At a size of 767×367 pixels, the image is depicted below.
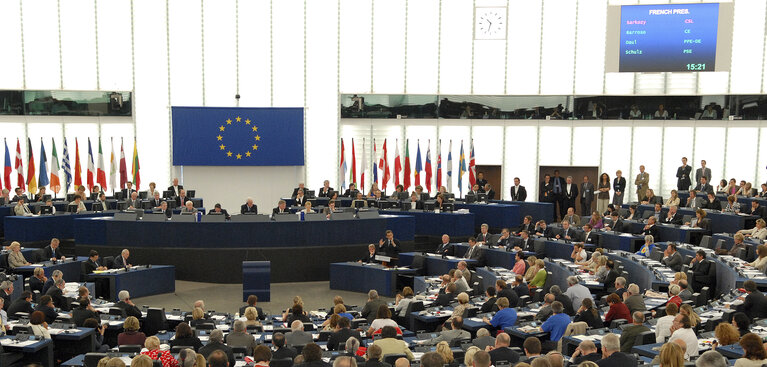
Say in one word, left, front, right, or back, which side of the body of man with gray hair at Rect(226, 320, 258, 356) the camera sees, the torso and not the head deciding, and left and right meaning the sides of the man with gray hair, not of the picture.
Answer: back

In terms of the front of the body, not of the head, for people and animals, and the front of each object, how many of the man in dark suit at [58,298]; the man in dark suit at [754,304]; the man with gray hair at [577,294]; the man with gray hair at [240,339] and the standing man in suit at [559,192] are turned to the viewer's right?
1

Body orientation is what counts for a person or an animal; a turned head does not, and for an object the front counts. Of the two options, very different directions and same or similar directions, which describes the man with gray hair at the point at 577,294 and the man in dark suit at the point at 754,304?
same or similar directions

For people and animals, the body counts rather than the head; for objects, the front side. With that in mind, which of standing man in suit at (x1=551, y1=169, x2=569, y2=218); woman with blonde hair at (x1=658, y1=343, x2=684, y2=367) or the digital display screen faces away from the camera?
the woman with blonde hair

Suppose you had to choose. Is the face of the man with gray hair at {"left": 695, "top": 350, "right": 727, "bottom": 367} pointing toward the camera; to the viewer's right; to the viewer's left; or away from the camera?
away from the camera

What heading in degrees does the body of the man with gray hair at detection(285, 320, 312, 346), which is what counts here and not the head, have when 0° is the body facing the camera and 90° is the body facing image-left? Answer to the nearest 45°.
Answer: approximately 180°

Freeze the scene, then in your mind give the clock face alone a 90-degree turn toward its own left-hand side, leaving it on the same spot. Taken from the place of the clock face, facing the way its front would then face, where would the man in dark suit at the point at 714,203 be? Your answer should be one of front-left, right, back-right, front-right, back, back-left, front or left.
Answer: front-right

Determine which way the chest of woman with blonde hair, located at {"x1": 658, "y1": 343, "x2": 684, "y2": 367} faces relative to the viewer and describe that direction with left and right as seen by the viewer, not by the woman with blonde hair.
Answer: facing away from the viewer

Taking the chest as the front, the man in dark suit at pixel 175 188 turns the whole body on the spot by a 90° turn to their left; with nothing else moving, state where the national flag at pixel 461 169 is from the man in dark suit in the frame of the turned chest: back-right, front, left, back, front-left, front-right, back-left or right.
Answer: front

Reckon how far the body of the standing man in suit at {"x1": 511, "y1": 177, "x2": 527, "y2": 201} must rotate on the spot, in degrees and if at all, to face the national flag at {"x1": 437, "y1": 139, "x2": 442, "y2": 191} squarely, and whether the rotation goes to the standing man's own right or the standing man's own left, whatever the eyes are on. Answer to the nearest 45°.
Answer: approximately 90° to the standing man's own right

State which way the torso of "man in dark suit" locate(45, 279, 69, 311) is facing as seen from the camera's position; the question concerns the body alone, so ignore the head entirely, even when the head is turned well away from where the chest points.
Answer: to the viewer's right

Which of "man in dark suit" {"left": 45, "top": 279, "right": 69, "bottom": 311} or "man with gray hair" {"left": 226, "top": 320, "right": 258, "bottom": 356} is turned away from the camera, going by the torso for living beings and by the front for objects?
the man with gray hair

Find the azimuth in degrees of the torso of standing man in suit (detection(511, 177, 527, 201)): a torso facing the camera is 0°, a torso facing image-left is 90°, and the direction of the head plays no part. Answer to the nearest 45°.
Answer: approximately 45°

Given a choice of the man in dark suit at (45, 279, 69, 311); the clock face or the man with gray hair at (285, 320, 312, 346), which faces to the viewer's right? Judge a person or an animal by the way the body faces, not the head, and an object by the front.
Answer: the man in dark suit

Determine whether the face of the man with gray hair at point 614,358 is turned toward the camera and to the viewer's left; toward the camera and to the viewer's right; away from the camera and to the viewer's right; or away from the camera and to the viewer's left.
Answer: away from the camera and to the viewer's left

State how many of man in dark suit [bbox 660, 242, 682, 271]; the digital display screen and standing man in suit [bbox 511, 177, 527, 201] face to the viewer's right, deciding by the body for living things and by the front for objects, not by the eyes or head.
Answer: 0
